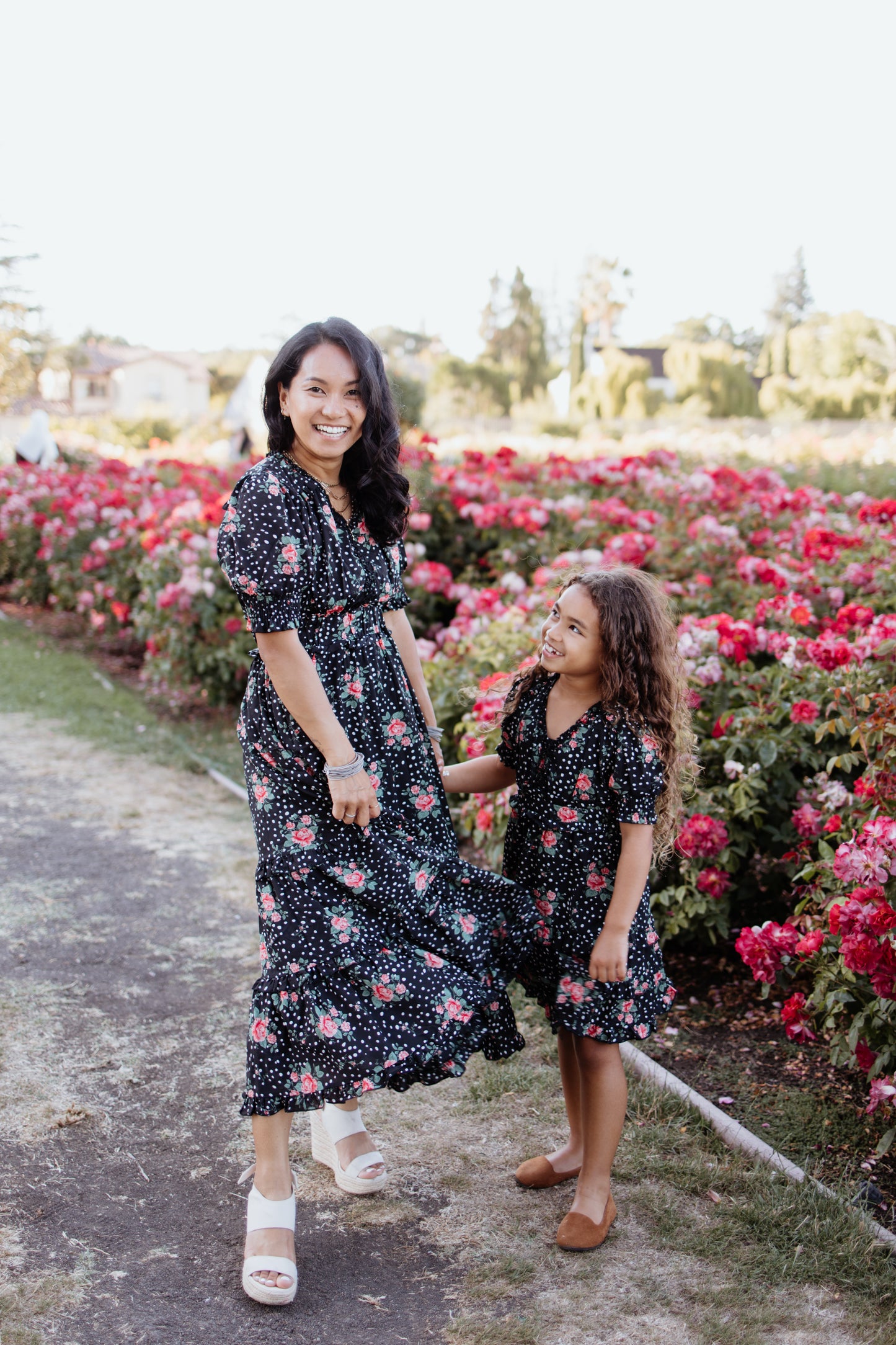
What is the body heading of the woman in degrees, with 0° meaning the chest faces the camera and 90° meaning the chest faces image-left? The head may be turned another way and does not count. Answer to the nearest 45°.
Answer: approximately 315°

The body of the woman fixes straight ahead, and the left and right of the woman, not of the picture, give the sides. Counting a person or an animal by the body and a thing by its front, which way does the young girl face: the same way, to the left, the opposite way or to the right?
to the right

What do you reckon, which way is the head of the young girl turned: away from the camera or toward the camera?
toward the camera

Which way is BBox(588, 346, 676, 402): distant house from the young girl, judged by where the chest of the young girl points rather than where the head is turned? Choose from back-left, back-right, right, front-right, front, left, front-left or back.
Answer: back-right

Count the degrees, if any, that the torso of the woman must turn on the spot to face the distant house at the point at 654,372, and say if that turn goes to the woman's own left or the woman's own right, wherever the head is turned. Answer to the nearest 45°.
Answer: approximately 135° to the woman's own left

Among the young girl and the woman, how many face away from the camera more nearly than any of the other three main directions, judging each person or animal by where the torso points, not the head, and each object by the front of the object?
0

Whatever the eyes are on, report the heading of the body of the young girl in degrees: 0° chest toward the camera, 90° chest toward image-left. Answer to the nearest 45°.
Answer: approximately 45°

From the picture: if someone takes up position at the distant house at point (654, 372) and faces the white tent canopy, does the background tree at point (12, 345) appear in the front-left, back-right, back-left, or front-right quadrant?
front-right

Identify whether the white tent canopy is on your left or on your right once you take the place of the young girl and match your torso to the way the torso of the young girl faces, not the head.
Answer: on your right

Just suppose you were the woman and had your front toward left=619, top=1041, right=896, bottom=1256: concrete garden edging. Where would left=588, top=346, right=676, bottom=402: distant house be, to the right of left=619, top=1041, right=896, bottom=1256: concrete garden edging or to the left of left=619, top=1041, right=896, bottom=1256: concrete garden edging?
left
